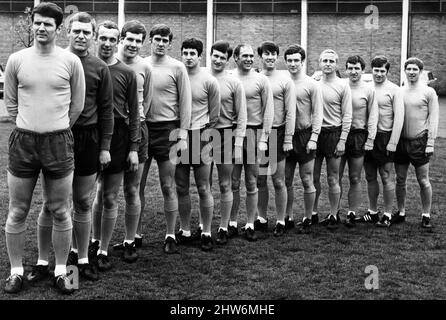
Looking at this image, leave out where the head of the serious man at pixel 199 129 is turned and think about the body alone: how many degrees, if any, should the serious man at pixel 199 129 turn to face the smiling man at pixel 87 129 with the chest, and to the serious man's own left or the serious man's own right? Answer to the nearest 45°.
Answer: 0° — they already face them

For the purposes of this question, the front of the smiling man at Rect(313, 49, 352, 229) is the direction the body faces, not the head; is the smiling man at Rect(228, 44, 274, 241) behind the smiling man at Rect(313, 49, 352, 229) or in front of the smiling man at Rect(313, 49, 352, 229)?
in front

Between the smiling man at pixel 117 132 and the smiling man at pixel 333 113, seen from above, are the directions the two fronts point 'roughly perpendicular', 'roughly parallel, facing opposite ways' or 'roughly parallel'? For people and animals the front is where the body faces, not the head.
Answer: roughly parallel

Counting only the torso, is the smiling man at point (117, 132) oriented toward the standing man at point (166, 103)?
no

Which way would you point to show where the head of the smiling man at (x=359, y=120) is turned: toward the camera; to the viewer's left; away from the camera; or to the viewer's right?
toward the camera

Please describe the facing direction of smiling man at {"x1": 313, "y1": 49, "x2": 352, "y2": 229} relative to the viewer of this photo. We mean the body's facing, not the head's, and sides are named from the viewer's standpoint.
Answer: facing the viewer and to the left of the viewer

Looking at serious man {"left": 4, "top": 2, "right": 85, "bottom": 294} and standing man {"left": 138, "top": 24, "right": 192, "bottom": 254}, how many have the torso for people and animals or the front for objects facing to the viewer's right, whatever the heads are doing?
0

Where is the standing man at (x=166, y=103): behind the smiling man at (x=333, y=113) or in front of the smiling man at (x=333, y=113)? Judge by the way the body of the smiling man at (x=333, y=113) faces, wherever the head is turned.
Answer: in front

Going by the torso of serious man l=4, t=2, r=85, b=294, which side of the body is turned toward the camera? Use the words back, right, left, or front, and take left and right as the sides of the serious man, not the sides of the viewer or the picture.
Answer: front

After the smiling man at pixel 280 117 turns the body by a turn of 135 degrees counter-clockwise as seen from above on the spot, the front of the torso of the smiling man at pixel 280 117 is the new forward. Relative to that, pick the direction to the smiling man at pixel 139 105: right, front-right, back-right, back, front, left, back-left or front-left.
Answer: back-right

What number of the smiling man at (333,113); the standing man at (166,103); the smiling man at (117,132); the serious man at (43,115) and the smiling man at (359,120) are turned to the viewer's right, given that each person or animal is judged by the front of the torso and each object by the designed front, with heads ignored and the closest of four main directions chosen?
0

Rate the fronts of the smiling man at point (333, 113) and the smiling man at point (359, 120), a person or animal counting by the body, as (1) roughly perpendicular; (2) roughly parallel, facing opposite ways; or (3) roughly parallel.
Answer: roughly parallel

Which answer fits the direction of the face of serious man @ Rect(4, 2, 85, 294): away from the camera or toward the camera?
toward the camera

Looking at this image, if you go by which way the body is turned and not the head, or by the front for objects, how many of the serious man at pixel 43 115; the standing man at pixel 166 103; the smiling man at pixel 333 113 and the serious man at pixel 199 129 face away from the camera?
0

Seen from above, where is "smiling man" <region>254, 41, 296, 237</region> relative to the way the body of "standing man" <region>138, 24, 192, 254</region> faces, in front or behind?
behind

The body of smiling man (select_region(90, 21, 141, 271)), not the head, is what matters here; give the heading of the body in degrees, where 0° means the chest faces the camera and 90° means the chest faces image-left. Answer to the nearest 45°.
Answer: approximately 45°
